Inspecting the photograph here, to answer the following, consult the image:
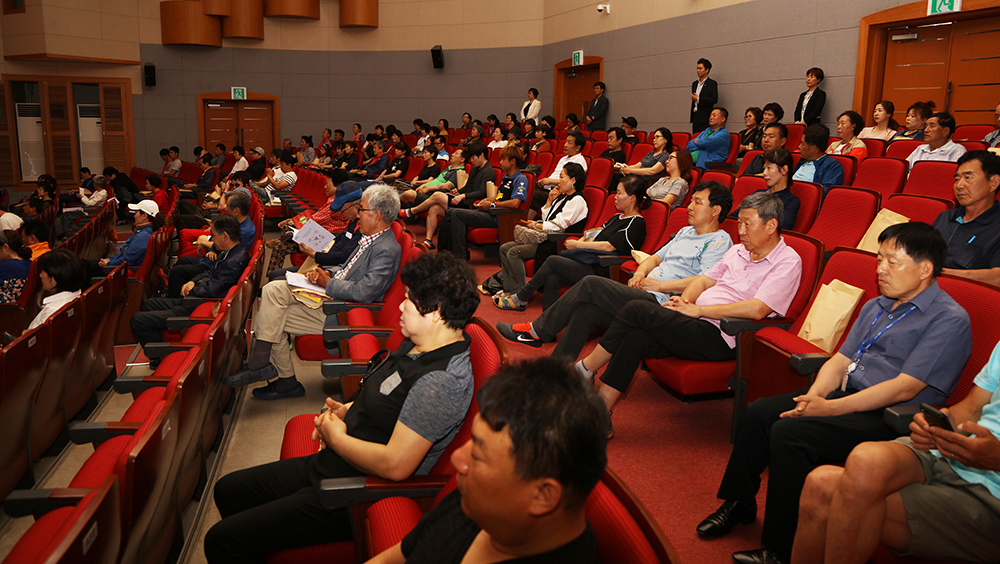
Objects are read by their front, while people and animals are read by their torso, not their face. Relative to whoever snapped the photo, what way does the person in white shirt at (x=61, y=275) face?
facing away from the viewer and to the left of the viewer

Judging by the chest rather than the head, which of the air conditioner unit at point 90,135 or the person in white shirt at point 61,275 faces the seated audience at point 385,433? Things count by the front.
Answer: the air conditioner unit

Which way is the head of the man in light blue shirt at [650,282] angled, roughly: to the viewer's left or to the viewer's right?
to the viewer's left

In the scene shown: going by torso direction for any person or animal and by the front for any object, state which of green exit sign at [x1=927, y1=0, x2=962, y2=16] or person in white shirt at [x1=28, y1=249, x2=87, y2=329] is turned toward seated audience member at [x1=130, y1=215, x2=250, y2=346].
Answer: the green exit sign

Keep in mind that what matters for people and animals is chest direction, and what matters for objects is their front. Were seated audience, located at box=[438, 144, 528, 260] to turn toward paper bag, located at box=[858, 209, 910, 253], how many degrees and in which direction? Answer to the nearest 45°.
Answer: approximately 135° to their left

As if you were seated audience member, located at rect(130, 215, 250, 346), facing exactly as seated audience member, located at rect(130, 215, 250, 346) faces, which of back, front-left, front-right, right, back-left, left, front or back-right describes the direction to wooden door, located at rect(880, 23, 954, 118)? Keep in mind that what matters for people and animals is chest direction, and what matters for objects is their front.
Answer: back

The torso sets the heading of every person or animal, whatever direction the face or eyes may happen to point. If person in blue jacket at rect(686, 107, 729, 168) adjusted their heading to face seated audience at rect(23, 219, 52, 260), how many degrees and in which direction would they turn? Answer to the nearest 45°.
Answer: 0° — they already face them

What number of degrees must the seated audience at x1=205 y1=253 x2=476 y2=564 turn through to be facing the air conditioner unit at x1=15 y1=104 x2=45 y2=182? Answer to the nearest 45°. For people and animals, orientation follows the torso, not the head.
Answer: approximately 45° to their right

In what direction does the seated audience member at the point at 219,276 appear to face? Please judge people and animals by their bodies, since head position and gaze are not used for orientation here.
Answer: to the viewer's left

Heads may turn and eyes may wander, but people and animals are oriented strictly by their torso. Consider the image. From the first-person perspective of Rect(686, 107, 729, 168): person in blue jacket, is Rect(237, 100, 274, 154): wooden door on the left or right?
on their right

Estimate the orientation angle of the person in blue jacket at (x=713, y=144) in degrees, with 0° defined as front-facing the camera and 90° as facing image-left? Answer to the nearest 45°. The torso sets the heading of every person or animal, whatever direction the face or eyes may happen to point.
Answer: approximately 45°
